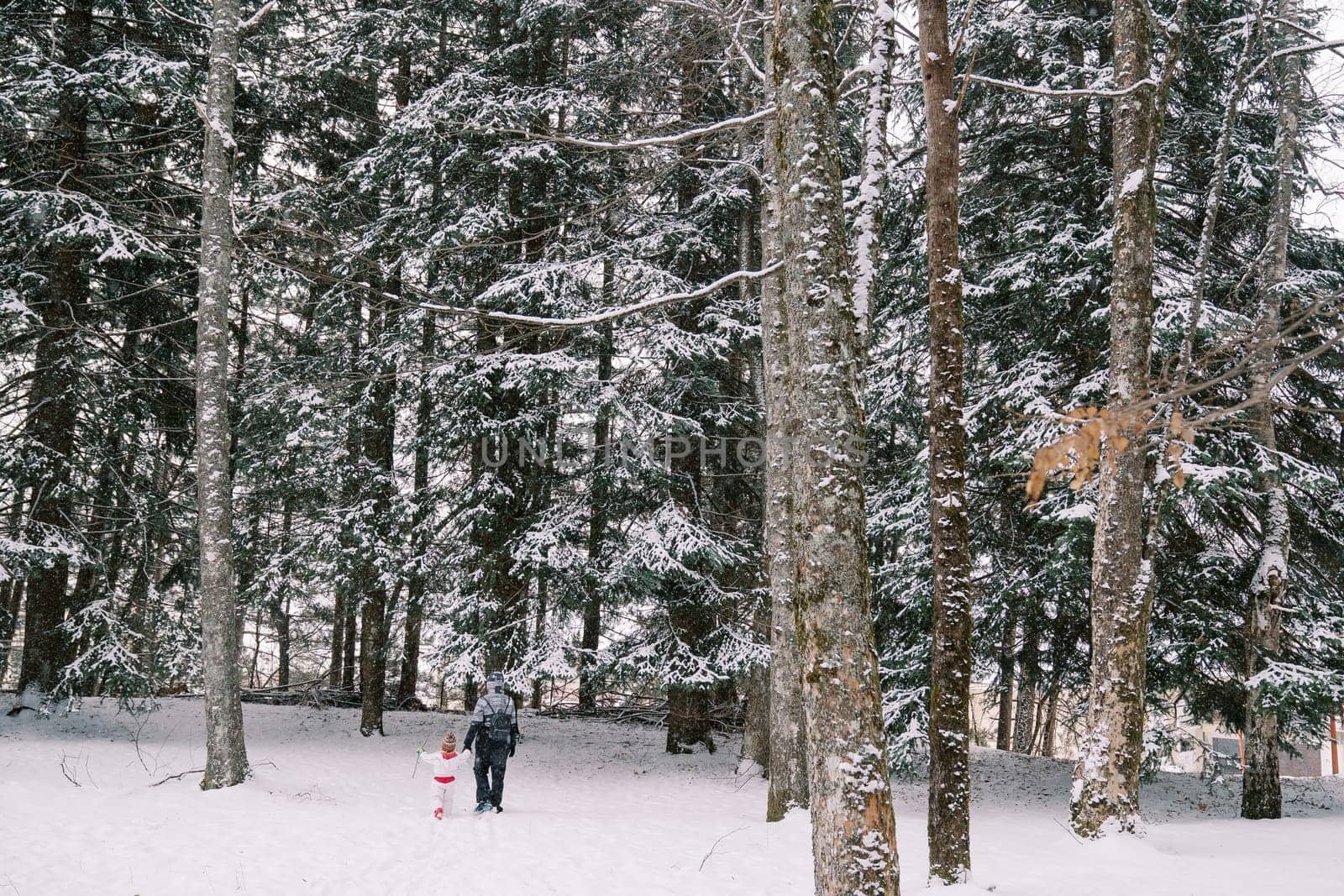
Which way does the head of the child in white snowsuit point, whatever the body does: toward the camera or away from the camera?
away from the camera

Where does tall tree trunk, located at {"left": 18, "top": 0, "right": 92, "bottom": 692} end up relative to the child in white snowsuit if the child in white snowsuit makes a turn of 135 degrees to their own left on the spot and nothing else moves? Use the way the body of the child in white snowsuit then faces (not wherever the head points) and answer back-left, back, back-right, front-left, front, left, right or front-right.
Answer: right

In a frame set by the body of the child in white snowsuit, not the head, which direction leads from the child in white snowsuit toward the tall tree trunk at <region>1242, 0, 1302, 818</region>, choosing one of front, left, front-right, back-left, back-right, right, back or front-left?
right

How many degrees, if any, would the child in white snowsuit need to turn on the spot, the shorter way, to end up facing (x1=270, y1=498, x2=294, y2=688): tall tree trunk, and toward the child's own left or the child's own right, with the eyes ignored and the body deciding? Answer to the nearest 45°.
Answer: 0° — they already face it

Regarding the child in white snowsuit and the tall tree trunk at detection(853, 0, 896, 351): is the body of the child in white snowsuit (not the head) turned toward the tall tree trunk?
no

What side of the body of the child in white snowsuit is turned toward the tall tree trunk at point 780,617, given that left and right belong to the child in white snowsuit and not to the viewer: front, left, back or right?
right

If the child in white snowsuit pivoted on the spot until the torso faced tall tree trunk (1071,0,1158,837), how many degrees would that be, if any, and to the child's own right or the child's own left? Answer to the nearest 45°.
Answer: approximately 135° to the child's own right

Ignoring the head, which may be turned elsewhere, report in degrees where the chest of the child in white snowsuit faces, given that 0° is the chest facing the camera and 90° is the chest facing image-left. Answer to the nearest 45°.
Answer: approximately 180°
